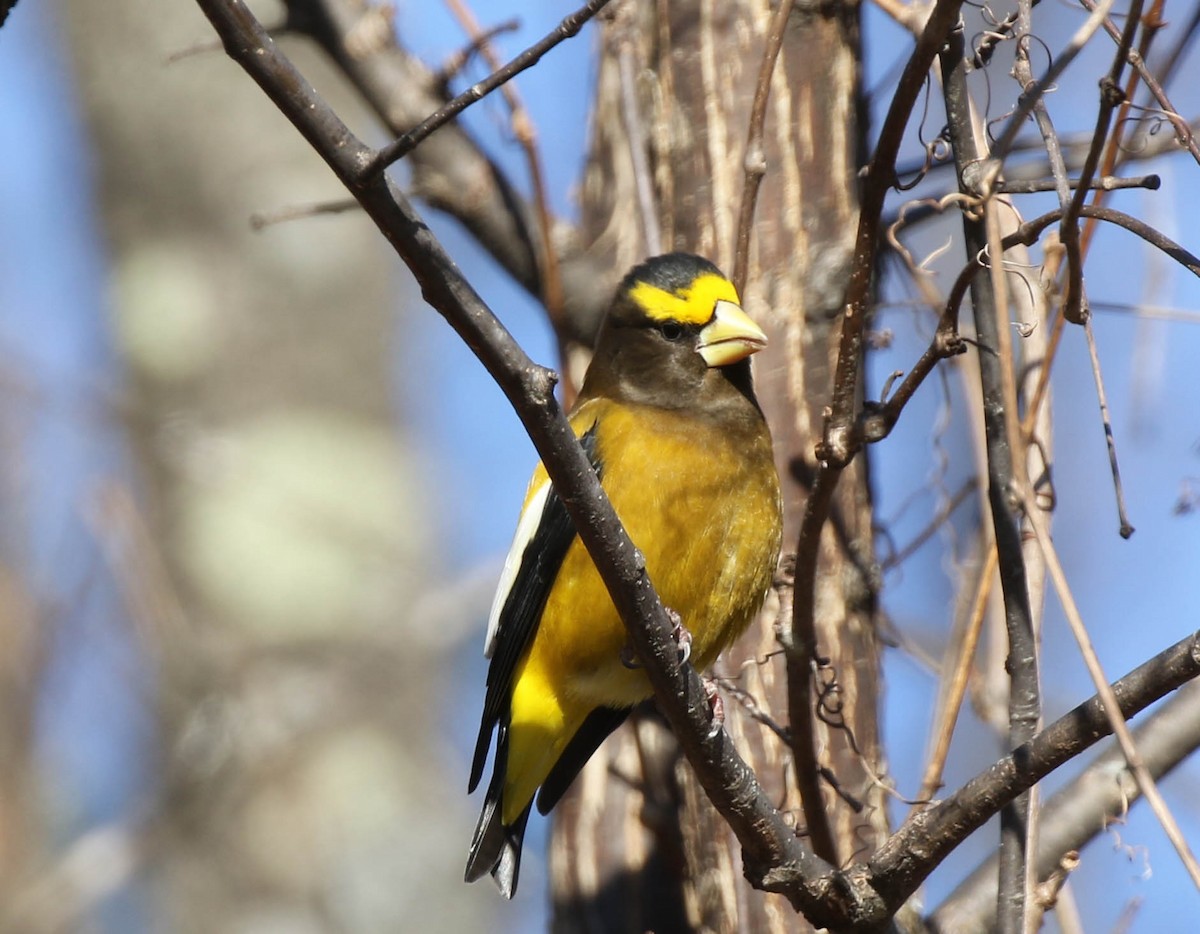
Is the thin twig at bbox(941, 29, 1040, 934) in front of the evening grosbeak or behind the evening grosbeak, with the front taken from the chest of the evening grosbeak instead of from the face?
in front

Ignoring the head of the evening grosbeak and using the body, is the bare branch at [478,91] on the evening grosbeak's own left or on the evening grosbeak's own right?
on the evening grosbeak's own right

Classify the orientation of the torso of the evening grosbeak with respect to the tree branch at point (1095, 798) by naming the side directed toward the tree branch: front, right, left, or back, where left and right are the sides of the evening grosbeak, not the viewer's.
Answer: left

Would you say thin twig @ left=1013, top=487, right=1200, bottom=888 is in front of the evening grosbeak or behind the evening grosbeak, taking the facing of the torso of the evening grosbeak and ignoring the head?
in front

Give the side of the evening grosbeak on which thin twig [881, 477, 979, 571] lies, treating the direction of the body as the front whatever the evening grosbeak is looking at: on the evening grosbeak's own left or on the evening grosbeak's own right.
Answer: on the evening grosbeak's own left

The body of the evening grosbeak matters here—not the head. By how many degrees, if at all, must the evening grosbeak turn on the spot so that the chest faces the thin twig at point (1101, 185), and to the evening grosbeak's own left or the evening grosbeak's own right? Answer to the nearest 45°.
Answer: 0° — it already faces it

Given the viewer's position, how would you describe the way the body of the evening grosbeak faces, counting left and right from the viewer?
facing the viewer and to the right of the viewer
